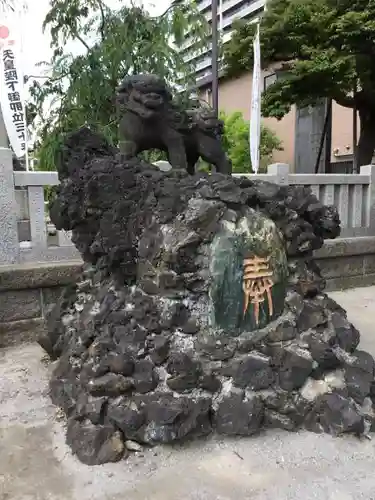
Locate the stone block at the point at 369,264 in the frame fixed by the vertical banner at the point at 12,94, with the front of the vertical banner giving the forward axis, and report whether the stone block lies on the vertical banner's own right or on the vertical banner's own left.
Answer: on the vertical banner's own left

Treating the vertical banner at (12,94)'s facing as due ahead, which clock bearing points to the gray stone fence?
The gray stone fence is roughly at 12 o'clock from the vertical banner.

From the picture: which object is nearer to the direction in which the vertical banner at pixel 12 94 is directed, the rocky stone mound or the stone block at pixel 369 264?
the rocky stone mound

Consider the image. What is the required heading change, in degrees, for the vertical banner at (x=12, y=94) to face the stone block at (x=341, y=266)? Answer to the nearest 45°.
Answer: approximately 45° to its left

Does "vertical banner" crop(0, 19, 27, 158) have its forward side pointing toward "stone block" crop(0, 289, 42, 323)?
yes

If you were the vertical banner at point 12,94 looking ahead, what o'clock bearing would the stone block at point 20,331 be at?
The stone block is roughly at 12 o'clock from the vertical banner.

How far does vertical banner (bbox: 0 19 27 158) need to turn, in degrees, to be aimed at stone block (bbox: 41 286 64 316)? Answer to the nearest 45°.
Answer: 0° — it already faces it

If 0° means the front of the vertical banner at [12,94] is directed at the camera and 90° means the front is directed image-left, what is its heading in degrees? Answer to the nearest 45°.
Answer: approximately 0°
